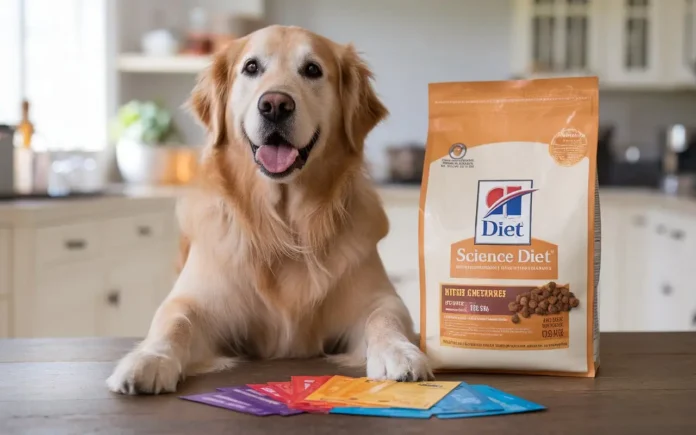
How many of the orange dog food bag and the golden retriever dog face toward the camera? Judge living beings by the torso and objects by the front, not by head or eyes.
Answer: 2

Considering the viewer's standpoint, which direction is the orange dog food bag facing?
facing the viewer

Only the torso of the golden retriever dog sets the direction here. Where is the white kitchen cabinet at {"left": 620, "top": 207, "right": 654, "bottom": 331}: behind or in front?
behind

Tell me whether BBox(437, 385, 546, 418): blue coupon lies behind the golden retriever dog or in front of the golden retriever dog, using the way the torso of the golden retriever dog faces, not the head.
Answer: in front

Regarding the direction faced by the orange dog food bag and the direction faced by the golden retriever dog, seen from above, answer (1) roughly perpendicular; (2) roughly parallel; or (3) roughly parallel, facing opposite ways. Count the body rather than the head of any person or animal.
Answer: roughly parallel

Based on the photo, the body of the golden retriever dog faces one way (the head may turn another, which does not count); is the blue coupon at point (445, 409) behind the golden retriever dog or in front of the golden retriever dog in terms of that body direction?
in front

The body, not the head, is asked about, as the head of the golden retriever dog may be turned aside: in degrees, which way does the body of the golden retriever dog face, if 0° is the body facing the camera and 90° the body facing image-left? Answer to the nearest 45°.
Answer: approximately 0°

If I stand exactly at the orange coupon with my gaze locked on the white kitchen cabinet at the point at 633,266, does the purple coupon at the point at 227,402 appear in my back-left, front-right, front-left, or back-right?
back-left
